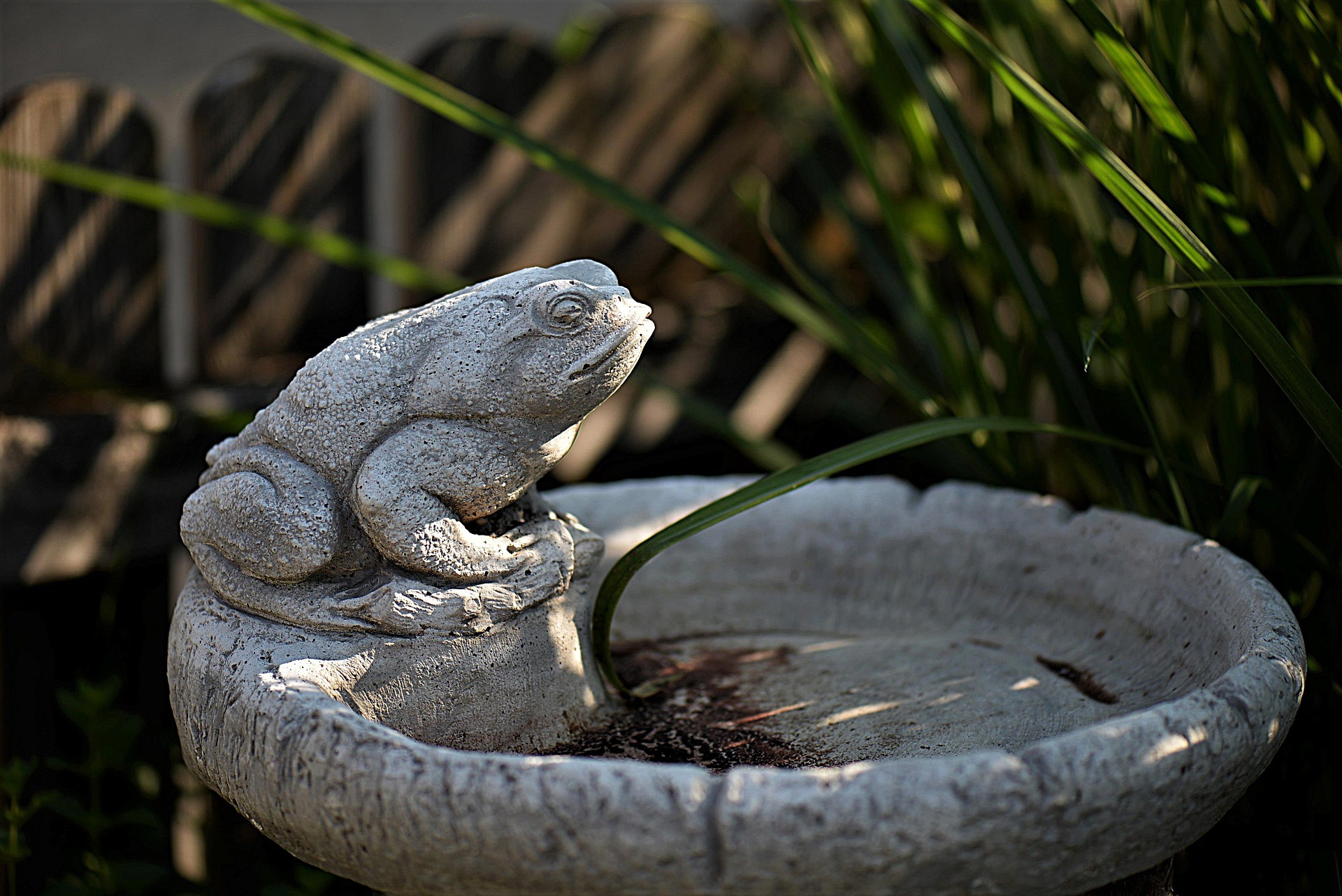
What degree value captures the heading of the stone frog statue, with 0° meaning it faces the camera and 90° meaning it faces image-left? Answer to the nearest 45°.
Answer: approximately 270°
